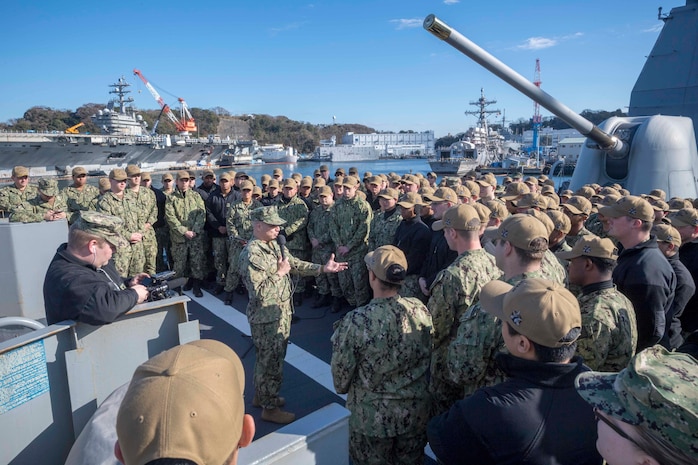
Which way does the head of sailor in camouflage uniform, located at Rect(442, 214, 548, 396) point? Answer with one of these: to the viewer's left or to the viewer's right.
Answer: to the viewer's left

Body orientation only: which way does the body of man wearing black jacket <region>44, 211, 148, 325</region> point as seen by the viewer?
to the viewer's right

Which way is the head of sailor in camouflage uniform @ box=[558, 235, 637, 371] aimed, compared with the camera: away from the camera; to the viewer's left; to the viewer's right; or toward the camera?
to the viewer's left

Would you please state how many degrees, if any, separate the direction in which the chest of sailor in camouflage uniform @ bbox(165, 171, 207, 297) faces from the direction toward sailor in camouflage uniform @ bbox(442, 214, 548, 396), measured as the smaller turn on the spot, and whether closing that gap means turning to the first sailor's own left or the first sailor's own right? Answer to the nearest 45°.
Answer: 0° — they already face them

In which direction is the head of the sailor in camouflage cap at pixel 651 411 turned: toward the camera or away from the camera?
away from the camera

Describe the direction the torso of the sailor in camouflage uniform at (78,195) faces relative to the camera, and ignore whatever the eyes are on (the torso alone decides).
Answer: toward the camera

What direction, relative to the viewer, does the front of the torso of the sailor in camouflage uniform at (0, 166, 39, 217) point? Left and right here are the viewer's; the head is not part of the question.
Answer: facing the viewer and to the right of the viewer

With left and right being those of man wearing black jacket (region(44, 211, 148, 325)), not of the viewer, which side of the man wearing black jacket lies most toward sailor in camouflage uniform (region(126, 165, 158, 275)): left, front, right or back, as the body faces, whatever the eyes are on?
left

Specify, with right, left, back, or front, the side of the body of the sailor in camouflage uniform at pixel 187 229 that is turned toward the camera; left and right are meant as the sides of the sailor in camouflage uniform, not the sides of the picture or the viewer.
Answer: front

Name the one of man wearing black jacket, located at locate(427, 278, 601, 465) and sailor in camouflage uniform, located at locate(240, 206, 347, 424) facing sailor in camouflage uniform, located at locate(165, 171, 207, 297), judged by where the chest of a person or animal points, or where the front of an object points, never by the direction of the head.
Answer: the man wearing black jacket

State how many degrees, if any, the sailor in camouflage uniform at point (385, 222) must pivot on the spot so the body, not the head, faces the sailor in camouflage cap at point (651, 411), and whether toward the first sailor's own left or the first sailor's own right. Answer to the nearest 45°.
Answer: approximately 45° to the first sailor's own left

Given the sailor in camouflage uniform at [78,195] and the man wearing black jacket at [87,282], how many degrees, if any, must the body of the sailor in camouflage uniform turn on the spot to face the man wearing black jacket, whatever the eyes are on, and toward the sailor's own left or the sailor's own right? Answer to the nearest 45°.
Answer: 0° — they already face them
